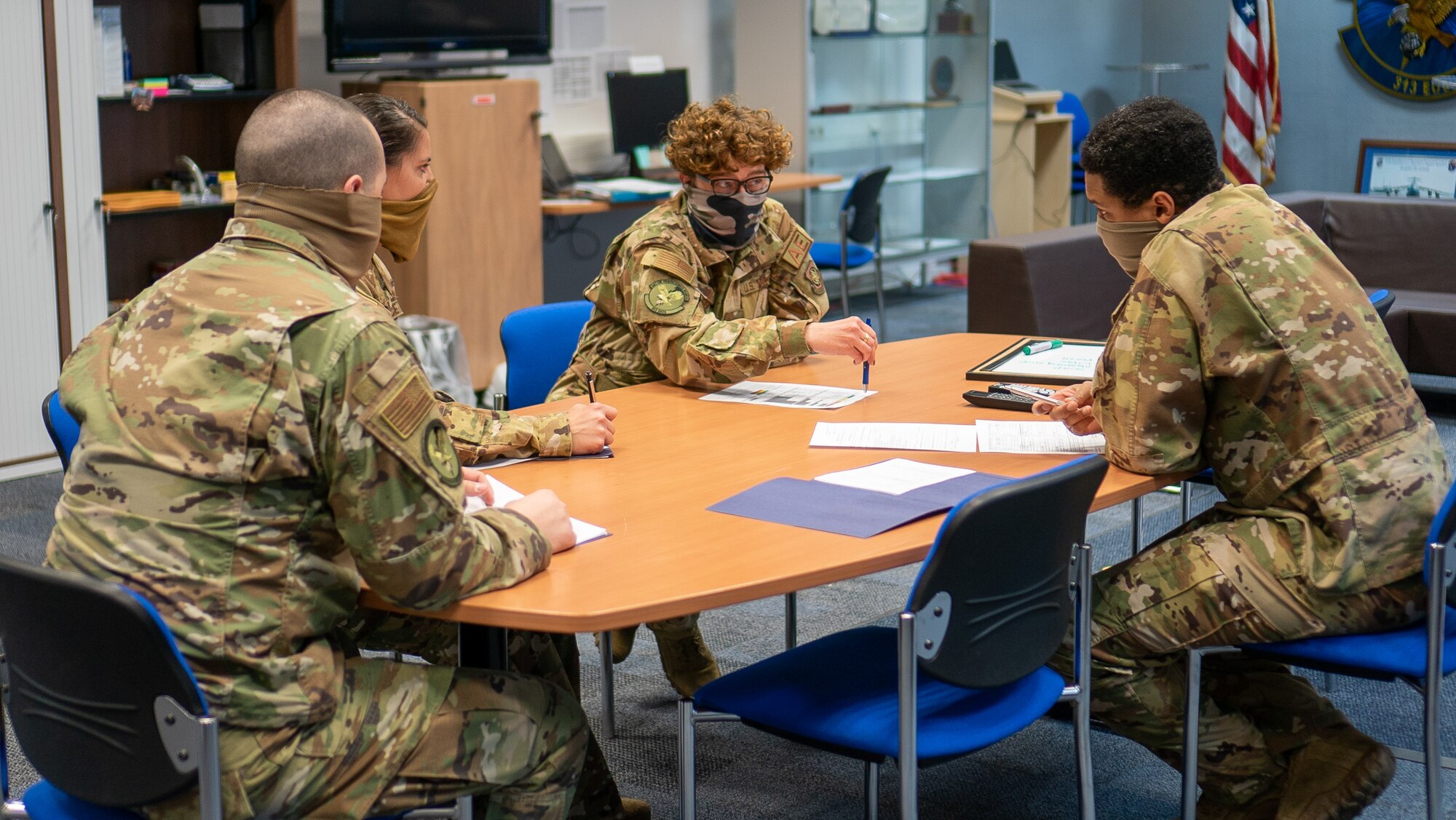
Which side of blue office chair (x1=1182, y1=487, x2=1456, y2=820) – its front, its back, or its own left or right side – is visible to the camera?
left

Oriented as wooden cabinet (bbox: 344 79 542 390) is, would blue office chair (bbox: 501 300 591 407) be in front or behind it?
in front

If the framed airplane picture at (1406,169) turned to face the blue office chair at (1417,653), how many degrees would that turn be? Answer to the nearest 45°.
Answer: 0° — it already faces it

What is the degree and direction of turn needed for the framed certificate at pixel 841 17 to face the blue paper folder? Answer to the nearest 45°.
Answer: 0° — it already faces it

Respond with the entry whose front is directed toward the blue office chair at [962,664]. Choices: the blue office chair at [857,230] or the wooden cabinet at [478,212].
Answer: the wooden cabinet

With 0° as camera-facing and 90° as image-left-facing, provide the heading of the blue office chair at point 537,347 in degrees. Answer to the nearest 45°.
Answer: approximately 315°

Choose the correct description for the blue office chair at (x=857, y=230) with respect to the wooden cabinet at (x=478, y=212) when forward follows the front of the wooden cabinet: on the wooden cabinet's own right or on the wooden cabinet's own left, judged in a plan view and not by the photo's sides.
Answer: on the wooden cabinet's own left

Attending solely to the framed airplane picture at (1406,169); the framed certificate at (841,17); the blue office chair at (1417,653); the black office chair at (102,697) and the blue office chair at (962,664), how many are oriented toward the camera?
2

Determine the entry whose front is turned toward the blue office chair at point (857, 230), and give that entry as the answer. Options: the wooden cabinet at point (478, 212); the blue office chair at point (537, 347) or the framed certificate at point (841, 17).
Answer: the framed certificate
